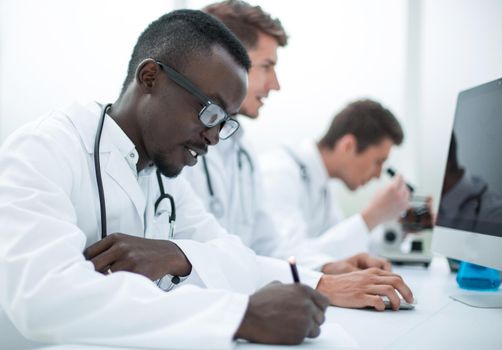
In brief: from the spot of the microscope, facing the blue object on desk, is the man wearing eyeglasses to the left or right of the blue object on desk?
right

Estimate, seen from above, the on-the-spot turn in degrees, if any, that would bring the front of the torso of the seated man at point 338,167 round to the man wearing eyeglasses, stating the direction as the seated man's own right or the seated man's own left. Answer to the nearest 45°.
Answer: approximately 90° to the seated man's own right

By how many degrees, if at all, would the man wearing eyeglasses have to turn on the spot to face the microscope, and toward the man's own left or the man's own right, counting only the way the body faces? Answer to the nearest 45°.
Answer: approximately 90° to the man's own left

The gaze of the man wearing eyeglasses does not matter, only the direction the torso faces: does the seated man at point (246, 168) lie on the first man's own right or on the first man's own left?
on the first man's own left

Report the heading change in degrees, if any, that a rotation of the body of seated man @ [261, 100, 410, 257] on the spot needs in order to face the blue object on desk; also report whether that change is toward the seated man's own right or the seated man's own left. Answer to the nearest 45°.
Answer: approximately 90° to the seated man's own right

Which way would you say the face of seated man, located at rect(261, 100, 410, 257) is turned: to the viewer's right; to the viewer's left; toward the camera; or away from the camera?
to the viewer's right

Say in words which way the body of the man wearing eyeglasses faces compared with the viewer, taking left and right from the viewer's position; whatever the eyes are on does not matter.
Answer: facing the viewer and to the right of the viewer

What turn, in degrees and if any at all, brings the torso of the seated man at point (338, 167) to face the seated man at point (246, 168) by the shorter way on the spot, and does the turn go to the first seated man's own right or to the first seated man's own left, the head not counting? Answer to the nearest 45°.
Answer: approximately 135° to the first seated man's own right

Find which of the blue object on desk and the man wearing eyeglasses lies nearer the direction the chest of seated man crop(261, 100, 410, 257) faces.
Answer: the blue object on desk

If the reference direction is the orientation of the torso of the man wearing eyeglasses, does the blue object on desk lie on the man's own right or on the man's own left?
on the man's own left

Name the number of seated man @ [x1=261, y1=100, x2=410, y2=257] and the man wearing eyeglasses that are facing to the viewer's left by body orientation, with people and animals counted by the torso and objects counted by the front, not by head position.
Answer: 0

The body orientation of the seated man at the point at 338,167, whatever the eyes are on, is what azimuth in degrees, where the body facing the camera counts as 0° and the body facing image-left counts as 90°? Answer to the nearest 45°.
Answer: approximately 270°
